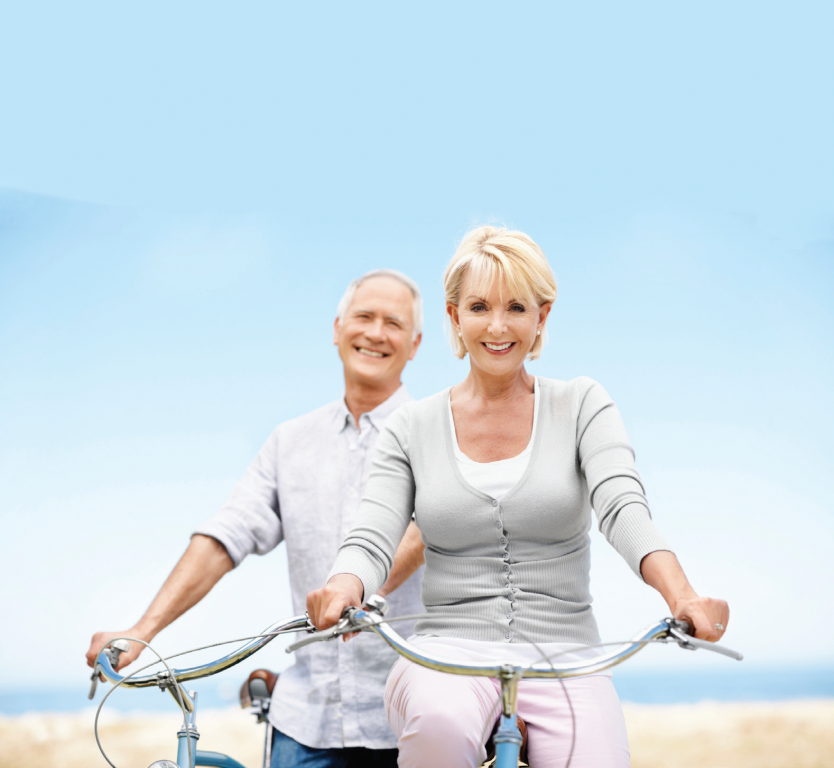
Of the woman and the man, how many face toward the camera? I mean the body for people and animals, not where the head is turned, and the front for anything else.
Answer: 2

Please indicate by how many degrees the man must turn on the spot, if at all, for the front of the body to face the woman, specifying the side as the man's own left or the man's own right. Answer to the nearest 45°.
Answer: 0° — they already face them

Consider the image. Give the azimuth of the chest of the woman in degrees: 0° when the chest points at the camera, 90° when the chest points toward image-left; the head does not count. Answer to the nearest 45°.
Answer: approximately 0°

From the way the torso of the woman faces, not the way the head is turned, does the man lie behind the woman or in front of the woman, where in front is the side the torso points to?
behind

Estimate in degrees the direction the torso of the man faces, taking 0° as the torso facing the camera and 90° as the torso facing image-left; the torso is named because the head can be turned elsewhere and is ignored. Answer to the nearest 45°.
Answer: approximately 0°
